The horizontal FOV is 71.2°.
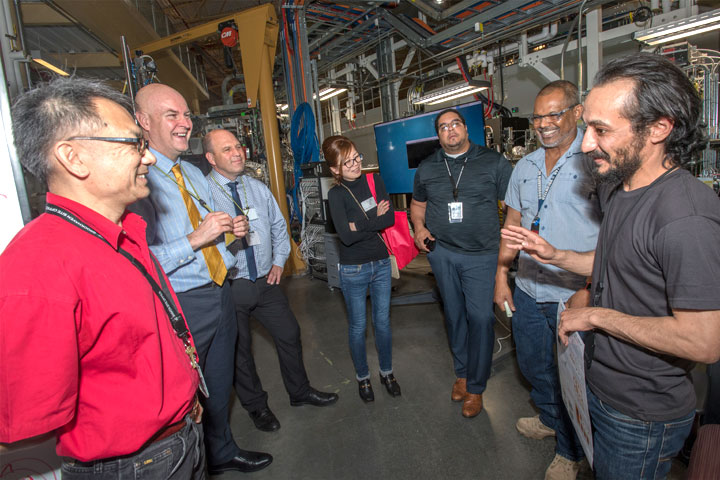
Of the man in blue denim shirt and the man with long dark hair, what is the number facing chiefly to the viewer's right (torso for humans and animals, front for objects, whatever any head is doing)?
0

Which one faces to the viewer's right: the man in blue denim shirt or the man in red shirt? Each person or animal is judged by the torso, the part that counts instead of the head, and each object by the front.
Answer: the man in red shirt

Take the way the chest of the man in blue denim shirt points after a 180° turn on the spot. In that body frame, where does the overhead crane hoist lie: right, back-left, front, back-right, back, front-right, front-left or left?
left

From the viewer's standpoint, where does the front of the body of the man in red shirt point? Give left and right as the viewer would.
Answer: facing to the right of the viewer

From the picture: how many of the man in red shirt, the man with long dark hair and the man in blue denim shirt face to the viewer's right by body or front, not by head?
1

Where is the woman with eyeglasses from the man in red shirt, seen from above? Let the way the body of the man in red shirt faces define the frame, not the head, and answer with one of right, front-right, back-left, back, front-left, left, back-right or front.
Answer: front-left

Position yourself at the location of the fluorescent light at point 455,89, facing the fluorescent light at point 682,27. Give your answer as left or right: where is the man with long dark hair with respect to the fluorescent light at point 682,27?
right

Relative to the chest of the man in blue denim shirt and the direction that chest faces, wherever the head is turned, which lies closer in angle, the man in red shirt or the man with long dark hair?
the man in red shirt

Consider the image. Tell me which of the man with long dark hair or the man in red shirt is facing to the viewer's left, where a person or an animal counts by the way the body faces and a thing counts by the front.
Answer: the man with long dark hair

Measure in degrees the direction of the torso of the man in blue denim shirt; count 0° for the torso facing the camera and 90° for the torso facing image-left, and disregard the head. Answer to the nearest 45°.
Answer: approximately 45°

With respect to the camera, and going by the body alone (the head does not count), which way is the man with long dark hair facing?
to the viewer's left

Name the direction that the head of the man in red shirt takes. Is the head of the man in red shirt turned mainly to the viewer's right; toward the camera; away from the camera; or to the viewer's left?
to the viewer's right

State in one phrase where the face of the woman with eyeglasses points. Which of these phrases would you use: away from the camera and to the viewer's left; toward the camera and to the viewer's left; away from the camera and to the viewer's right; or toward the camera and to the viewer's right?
toward the camera and to the viewer's right

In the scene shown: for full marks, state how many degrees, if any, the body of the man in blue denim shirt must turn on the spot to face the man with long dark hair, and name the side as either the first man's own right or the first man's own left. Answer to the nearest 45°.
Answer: approximately 45° to the first man's own left

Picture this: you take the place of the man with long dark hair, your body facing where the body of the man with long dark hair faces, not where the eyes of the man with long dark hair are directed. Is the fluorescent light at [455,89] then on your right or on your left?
on your right

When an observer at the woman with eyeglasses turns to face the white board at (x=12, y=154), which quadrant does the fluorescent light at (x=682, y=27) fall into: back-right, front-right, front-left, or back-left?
back-left

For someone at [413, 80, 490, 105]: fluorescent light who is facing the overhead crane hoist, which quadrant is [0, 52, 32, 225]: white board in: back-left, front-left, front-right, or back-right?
front-left

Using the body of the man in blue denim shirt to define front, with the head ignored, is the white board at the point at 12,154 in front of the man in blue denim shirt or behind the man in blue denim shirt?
in front
